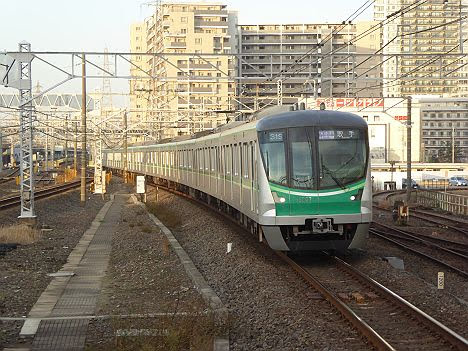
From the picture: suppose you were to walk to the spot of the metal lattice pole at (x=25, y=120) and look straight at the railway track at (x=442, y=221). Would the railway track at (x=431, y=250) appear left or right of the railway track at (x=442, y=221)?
right

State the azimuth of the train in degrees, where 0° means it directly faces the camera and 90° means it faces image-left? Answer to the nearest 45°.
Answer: approximately 315°

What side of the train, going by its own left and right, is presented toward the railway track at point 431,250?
left

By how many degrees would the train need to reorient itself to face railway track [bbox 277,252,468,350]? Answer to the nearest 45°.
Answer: approximately 45° to its right

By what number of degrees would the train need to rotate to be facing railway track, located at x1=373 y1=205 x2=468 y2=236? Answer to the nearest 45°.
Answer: approximately 90° to its left

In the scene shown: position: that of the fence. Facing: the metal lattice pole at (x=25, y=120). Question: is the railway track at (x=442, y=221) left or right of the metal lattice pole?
left

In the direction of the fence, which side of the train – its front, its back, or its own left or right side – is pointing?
left
